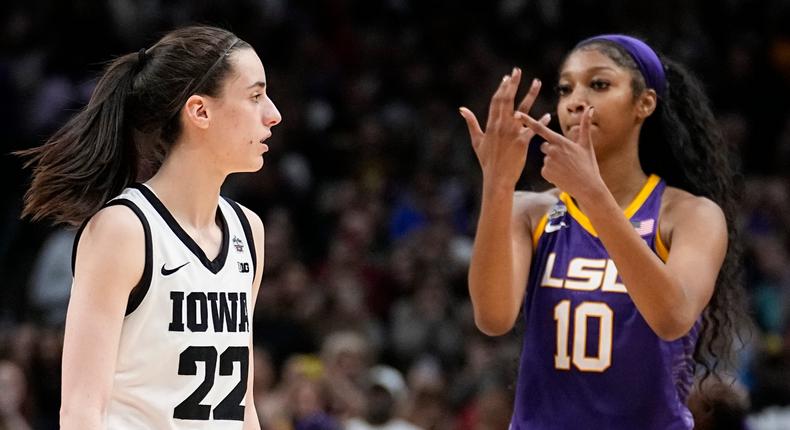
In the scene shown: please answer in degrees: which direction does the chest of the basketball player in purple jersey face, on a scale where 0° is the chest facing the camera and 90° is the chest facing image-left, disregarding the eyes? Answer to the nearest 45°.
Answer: approximately 45°

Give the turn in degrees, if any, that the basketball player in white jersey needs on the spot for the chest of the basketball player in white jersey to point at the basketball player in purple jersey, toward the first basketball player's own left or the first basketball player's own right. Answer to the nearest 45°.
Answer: approximately 45° to the first basketball player's own left

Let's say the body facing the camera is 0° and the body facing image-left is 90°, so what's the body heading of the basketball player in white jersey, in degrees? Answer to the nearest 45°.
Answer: approximately 315°

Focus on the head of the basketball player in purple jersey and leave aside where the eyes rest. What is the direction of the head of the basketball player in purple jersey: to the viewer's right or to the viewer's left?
to the viewer's left

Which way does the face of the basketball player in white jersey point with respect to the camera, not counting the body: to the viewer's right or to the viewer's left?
to the viewer's right
